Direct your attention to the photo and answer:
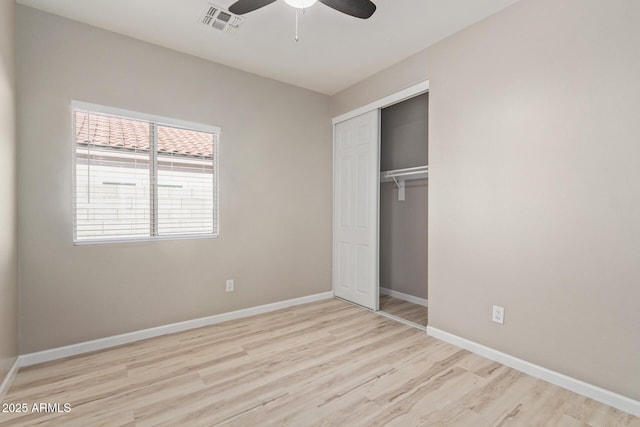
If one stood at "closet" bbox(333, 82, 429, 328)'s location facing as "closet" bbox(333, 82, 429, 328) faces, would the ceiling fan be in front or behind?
in front

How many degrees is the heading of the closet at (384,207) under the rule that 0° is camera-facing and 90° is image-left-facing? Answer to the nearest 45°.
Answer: approximately 45°
